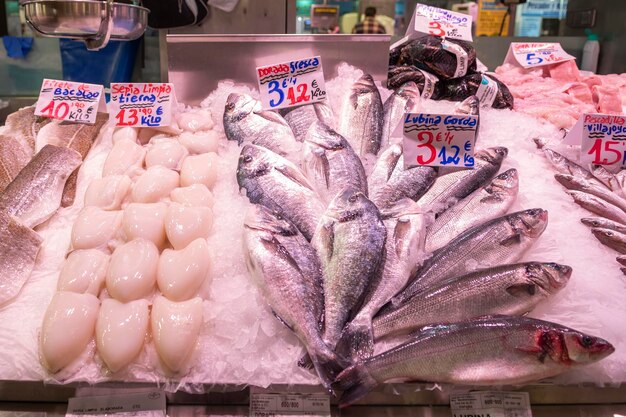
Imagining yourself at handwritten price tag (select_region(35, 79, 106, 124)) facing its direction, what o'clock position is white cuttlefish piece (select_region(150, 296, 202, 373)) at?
The white cuttlefish piece is roughly at 12 o'clock from the handwritten price tag.

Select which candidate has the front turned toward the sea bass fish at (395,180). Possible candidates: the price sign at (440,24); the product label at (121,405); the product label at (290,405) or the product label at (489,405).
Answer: the price sign at (440,24)

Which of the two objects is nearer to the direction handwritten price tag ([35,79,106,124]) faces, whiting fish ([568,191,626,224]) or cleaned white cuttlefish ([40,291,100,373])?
the cleaned white cuttlefish

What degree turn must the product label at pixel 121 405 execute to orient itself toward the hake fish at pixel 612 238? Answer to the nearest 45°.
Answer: approximately 90° to its left

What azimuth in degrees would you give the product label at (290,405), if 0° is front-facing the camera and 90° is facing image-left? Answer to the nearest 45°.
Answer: approximately 0°

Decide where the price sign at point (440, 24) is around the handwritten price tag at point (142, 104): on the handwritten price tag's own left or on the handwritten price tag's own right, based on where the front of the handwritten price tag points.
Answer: on the handwritten price tag's own left

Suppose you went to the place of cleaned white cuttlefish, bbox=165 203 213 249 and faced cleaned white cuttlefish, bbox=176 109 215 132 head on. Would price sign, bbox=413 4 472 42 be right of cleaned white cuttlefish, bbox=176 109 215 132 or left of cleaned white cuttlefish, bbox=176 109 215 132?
right

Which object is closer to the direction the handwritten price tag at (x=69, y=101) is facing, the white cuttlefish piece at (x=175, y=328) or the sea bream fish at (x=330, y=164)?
the white cuttlefish piece
